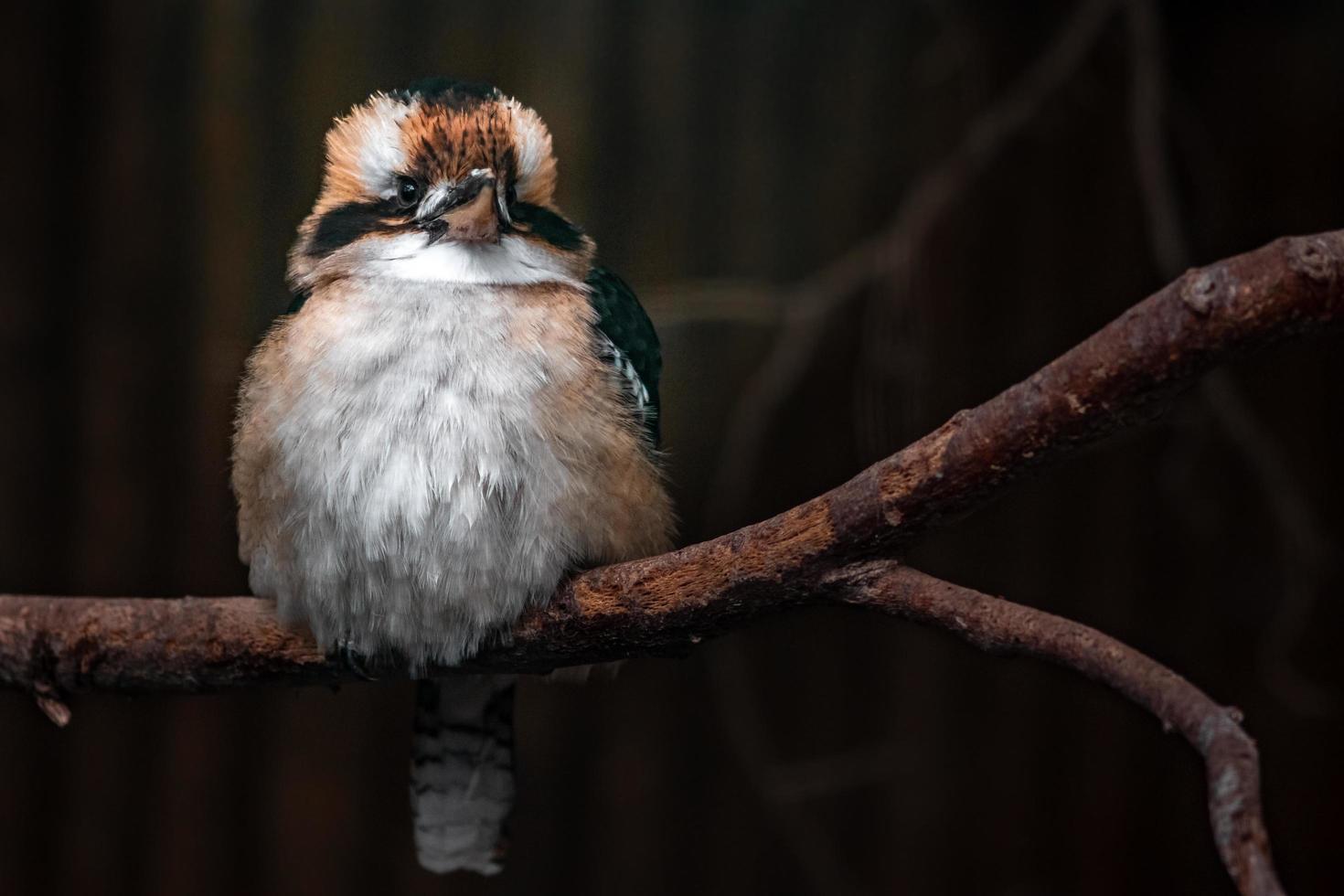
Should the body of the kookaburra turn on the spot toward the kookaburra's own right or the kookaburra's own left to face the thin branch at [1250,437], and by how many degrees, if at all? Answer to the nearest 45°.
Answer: approximately 135° to the kookaburra's own left

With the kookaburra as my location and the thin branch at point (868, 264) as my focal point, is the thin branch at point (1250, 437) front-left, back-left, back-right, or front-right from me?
front-right

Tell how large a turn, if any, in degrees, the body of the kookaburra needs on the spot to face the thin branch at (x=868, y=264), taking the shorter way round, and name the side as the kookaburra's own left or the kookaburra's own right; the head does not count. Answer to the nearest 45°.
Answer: approximately 135° to the kookaburra's own left

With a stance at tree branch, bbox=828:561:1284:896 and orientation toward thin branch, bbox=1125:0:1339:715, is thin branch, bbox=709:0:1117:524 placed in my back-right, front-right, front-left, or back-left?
front-left

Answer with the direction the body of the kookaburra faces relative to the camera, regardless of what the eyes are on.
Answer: toward the camera

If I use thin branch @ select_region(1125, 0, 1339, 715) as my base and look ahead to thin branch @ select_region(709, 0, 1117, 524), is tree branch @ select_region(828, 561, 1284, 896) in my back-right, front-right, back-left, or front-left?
front-left

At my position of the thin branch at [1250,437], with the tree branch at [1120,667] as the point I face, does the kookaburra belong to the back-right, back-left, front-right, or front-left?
front-right
